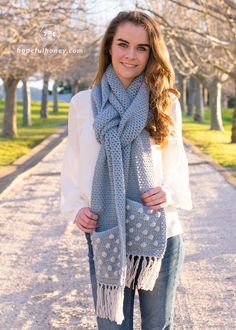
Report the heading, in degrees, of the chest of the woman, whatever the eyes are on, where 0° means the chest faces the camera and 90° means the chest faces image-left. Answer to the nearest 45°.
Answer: approximately 0°
